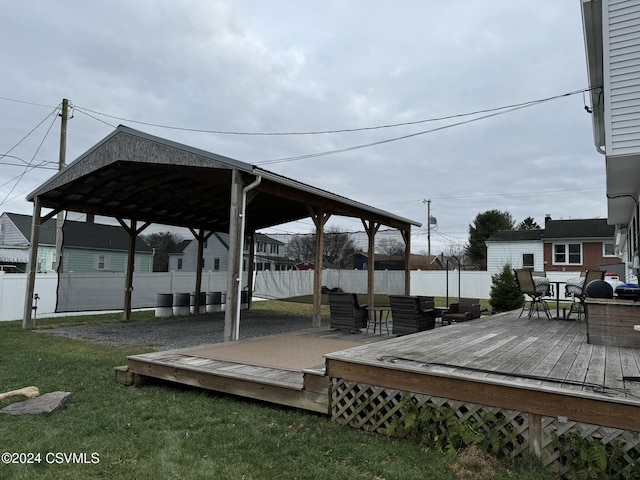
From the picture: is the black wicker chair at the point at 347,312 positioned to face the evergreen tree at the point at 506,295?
yes

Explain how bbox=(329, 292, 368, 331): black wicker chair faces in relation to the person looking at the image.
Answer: facing away from the viewer and to the right of the viewer

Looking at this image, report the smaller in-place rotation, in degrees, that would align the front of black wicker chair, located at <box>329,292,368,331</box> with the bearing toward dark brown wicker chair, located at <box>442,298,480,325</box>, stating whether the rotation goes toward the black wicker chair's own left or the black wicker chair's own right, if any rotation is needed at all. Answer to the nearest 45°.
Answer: approximately 45° to the black wicker chair's own right
